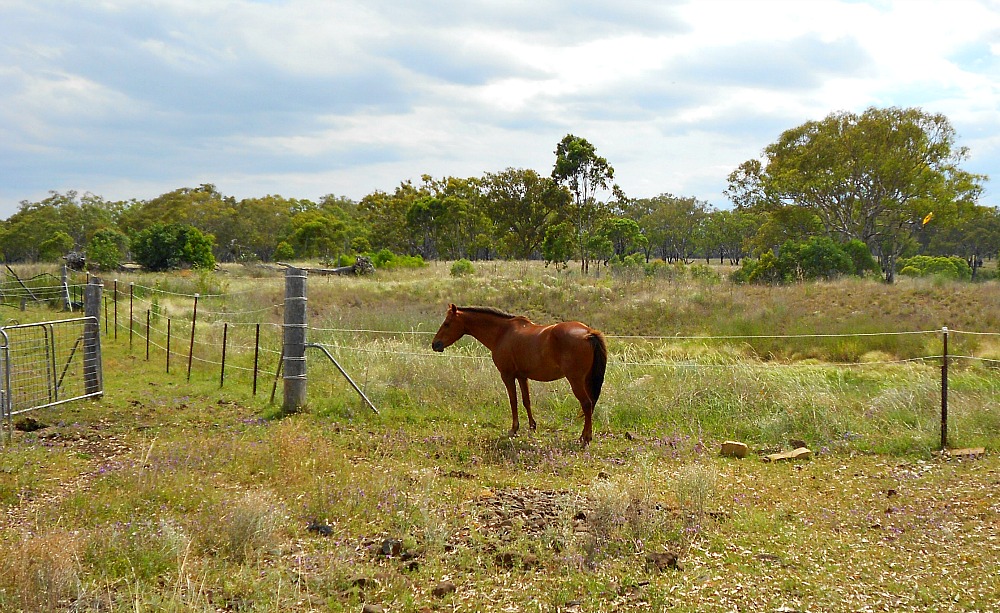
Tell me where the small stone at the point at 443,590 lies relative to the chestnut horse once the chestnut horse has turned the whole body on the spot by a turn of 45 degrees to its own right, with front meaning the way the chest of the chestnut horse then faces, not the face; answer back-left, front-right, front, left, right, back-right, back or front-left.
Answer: back

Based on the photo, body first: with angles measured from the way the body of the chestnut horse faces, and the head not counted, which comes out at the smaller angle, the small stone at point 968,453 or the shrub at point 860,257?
the shrub

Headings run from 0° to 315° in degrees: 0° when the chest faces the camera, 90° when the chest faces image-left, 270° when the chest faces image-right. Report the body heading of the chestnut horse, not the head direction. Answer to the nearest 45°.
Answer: approximately 135°

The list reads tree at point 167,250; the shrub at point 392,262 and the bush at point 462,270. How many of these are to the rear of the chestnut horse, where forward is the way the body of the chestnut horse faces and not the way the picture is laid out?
0

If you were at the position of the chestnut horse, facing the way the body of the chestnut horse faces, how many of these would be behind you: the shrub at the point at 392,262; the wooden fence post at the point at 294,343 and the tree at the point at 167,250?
0

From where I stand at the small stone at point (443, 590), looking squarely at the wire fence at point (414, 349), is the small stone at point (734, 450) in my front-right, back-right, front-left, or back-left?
front-right

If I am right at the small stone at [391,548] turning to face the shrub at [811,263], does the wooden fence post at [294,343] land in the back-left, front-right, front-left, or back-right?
front-left

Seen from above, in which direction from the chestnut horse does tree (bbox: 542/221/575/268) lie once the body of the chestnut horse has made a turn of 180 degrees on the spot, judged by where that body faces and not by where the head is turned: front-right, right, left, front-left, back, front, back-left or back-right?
back-left

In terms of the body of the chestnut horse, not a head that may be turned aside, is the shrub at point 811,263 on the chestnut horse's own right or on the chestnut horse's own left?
on the chestnut horse's own right

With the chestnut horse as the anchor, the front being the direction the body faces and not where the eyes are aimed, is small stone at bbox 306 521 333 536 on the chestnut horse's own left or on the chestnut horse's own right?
on the chestnut horse's own left

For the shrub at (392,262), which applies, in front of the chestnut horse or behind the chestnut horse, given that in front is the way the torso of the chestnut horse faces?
in front

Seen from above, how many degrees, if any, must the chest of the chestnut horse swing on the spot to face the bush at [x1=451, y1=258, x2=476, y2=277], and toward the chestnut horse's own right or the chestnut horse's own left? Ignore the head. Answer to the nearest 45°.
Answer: approximately 45° to the chestnut horse's own right
